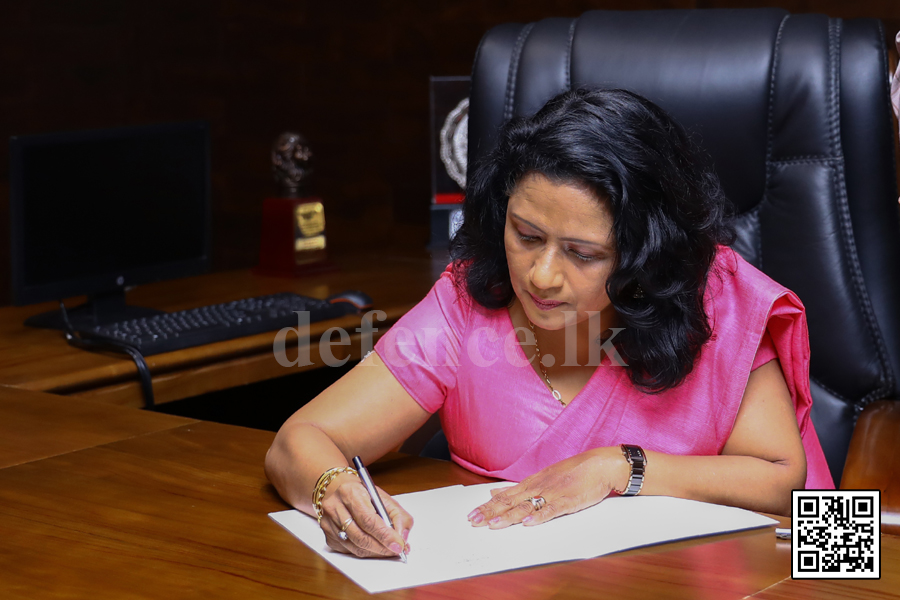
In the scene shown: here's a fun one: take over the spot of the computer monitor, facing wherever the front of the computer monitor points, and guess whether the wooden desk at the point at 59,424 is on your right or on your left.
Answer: on your right

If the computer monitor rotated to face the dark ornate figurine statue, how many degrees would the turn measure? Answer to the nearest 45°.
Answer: approximately 90° to its left

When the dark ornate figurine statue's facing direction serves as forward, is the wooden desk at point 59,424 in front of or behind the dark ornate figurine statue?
in front

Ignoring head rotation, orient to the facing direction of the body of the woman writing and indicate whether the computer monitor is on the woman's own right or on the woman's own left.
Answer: on the woman's own right

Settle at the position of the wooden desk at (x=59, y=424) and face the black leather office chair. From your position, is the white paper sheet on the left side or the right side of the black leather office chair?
right

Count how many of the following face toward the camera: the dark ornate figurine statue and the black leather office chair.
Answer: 2

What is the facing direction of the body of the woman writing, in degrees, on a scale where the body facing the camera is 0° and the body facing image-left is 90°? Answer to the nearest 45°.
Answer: approximately 45°

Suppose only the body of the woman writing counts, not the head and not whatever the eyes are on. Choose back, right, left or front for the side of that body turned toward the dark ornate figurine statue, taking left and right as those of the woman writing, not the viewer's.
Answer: right
